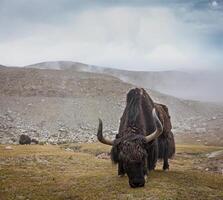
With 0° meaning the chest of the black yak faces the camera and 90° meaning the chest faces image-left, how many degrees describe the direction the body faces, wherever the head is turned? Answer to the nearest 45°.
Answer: approximately 0°
